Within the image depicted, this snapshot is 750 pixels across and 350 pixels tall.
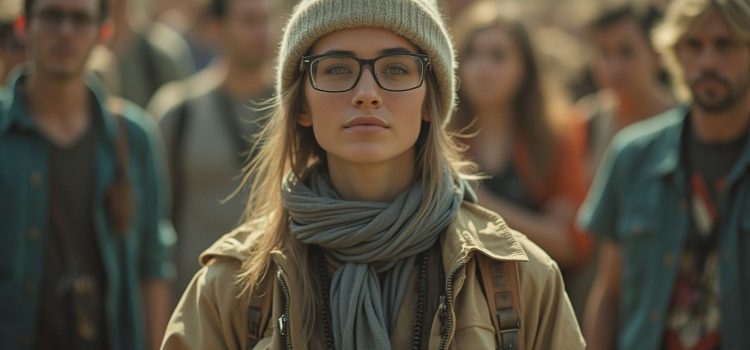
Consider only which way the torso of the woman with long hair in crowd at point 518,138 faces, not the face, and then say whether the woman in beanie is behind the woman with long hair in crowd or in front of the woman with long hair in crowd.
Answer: in front

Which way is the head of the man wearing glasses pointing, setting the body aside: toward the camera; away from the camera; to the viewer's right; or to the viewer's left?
toward the camera

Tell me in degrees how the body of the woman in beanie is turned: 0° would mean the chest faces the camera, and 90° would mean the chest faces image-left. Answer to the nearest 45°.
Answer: approximately 0°

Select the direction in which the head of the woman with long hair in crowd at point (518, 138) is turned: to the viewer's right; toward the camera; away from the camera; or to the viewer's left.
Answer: toward the camera

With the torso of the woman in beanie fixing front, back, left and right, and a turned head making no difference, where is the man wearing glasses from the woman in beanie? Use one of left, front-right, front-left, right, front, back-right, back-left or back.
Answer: back-right

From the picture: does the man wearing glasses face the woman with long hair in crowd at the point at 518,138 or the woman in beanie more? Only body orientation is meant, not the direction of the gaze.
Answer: the woman in beanie

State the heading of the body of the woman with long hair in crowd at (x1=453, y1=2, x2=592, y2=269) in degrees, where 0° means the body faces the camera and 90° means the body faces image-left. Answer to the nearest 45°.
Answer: approximately 45°

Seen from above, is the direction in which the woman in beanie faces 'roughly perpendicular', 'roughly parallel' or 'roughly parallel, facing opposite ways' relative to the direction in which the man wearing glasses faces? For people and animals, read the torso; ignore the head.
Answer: roughly parallel

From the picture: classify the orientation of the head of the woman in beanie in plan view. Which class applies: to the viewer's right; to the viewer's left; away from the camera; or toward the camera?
toward the camera

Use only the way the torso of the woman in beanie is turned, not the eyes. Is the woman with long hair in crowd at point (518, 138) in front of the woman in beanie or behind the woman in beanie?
behind

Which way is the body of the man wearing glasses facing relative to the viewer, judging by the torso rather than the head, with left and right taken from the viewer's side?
facing the viewer

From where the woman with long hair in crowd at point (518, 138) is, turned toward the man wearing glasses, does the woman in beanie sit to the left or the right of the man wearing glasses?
left
